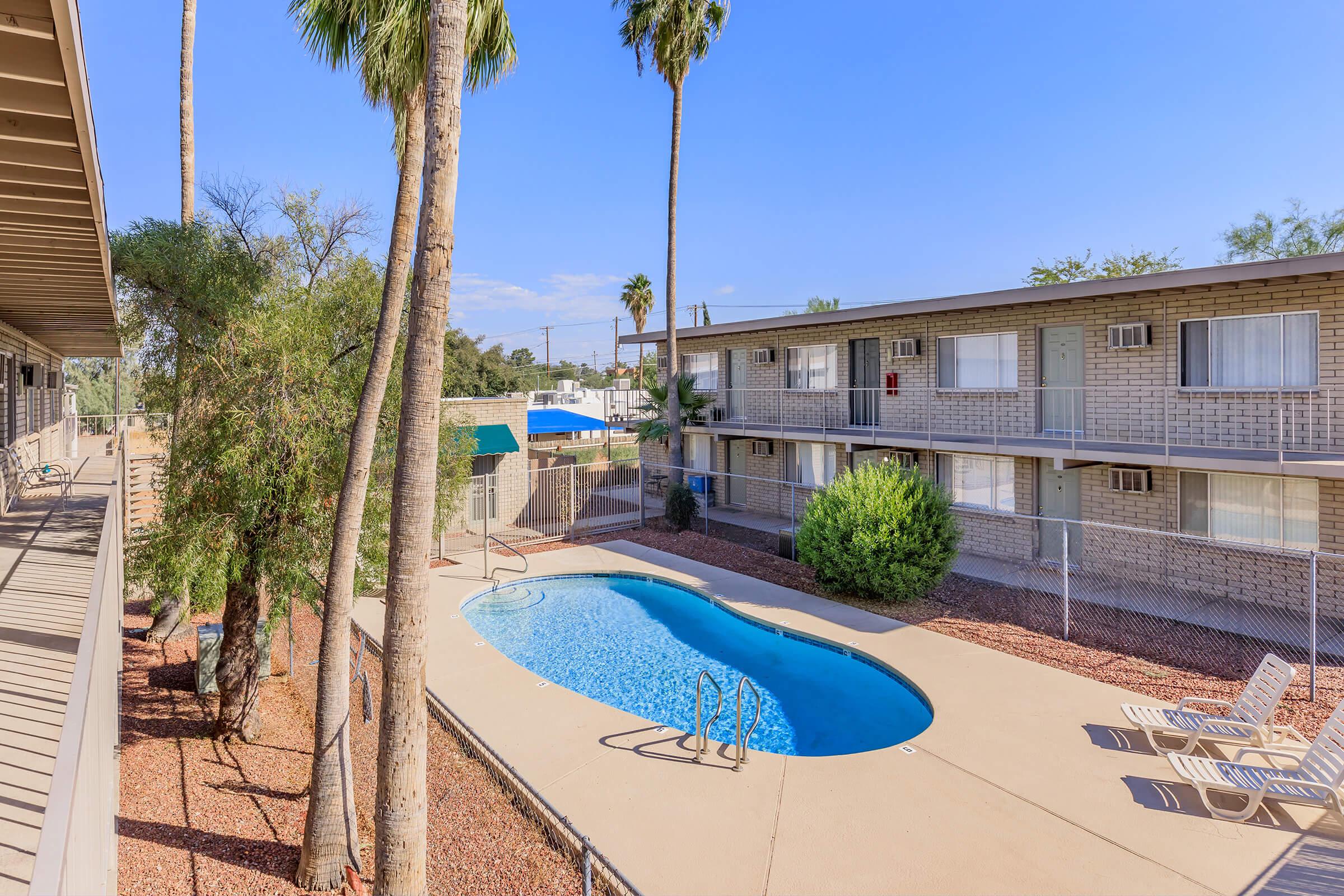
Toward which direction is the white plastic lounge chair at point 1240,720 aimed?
to the viewer's left

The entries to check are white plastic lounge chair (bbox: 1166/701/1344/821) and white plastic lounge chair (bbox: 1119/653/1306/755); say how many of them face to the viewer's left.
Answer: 2

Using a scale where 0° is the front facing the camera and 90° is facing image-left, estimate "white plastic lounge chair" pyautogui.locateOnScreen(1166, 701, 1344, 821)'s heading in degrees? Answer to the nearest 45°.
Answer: approximately 90°

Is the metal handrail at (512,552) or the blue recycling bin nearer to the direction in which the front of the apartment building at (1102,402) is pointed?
the metal handrail

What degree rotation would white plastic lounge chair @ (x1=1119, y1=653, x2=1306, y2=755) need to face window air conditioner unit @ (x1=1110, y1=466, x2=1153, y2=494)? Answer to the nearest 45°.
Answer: approximately 90° to its right

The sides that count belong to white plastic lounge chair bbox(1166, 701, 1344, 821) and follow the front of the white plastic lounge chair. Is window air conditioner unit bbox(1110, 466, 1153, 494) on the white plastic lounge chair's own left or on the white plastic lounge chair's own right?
on the white plastic lounge chair's own right

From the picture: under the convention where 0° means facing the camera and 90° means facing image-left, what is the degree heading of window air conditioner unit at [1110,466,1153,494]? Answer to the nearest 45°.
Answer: approximately 45°

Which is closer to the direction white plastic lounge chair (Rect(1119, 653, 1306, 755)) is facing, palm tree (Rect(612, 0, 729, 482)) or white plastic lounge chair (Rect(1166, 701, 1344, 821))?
the palm tree
